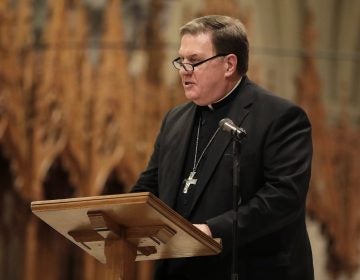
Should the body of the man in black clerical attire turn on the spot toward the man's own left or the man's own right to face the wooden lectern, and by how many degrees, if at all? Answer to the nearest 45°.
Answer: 0° — they already face it
